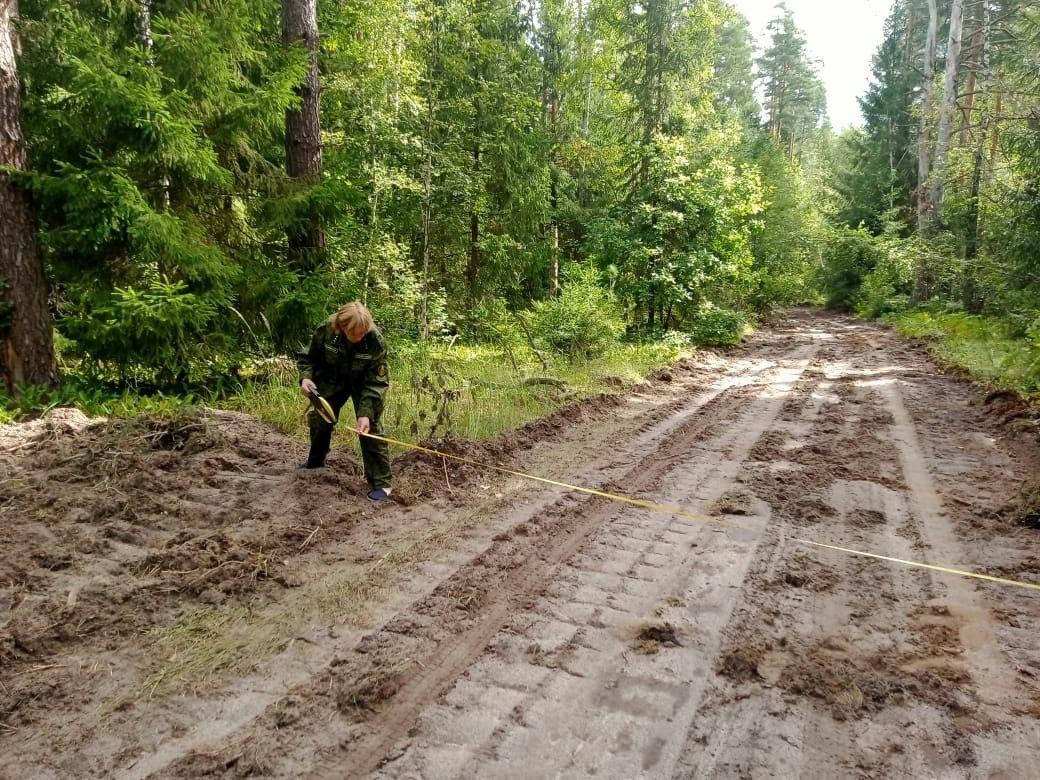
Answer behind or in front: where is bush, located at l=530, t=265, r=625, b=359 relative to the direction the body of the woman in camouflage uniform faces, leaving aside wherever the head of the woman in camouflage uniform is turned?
behind

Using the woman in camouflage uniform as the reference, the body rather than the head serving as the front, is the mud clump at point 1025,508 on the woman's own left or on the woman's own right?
on the woman's own left

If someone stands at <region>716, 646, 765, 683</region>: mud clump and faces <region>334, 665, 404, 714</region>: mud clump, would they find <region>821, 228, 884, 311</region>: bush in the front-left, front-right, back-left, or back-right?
back-right

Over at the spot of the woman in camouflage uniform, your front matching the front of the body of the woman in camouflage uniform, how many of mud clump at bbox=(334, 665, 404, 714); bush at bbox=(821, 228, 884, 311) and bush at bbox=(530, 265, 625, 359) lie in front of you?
1

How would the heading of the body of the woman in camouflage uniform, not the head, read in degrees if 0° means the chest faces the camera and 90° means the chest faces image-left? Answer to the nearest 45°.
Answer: approximately 0°

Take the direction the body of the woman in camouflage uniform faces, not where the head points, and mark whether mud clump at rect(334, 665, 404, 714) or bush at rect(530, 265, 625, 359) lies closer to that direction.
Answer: the mud clump

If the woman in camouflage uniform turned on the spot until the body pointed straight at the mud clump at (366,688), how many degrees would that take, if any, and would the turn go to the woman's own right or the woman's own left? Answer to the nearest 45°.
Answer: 0° — they already face it

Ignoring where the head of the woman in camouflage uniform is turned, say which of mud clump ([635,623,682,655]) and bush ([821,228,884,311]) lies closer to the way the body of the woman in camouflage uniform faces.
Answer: the mud clump

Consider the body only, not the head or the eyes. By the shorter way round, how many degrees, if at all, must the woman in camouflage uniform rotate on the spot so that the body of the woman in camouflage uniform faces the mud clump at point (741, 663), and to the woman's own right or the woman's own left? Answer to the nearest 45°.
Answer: approximately 45° to the woman's own left

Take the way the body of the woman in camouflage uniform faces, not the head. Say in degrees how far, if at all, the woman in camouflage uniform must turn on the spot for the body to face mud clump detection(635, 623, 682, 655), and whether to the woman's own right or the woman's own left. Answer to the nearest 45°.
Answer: approximately 45° to the woman's own left

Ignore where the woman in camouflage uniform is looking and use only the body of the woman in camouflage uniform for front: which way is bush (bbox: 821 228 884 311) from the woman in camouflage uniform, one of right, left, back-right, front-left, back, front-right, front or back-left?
back-left
